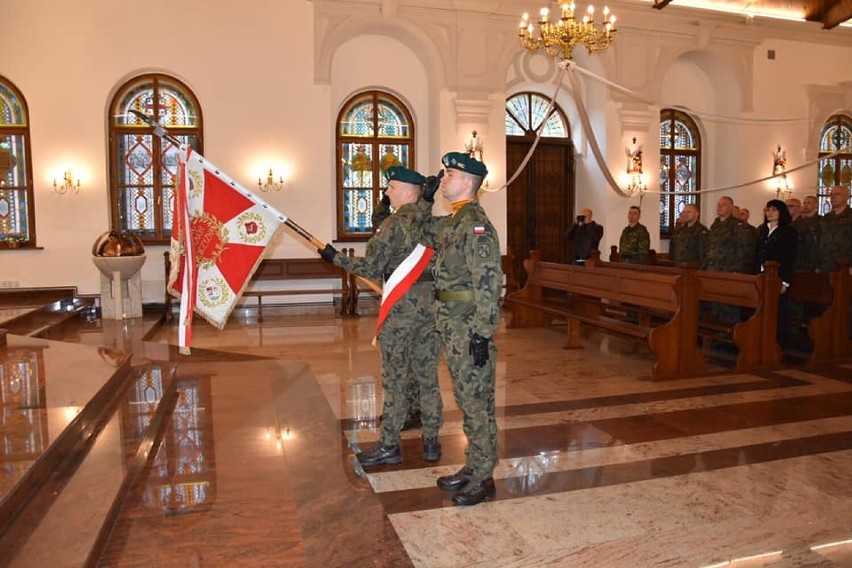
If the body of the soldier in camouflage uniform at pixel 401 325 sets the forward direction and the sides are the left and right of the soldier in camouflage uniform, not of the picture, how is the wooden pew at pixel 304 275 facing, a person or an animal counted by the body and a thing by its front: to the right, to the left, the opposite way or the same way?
to the left

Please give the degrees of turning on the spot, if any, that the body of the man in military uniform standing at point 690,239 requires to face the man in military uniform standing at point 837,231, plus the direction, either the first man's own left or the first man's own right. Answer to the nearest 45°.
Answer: approximately 135° to the first man's own left

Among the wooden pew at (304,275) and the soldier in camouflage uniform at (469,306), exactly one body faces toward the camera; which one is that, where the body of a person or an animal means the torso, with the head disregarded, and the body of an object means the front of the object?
the wooden pew

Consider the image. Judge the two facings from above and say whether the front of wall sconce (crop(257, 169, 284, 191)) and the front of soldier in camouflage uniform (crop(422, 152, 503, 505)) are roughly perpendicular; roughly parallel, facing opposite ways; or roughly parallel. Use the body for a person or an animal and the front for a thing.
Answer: roughly perpendicular

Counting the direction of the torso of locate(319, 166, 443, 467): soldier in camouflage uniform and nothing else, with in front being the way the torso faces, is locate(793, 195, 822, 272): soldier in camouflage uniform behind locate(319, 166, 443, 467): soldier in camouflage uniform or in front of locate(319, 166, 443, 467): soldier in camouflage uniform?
behind

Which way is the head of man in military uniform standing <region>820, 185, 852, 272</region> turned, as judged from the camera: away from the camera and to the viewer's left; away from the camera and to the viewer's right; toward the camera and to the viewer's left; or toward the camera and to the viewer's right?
toward the camera and to the viewer's left

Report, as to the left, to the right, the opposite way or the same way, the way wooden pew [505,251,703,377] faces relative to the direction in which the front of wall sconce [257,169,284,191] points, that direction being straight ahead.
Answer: to the right

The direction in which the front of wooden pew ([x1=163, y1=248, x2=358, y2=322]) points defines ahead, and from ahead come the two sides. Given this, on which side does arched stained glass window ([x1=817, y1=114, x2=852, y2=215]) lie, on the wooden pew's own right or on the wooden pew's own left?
on the wooden pew's own left

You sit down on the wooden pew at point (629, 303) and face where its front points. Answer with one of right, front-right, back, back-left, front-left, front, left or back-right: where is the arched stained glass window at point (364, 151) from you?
right

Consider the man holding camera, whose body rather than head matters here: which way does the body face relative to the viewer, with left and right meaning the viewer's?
facing the viewer and to the left of the viewer

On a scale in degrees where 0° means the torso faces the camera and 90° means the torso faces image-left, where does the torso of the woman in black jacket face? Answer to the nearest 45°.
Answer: approximately 45°

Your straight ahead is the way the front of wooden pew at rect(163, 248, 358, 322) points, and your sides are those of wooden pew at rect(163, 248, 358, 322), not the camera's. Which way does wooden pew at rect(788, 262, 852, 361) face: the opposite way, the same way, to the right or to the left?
to the right

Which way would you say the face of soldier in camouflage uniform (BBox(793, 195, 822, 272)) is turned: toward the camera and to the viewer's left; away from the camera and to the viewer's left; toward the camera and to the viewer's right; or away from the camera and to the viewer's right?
toward the camera and to the viewer's left

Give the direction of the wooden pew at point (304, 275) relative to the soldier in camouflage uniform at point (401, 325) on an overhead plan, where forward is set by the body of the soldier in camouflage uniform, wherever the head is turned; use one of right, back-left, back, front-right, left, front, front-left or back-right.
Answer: right

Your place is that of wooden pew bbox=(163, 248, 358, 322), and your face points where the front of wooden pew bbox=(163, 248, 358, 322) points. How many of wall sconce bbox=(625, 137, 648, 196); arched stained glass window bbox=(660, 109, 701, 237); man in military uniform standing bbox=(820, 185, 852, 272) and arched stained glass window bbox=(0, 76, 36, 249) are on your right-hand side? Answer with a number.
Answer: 1

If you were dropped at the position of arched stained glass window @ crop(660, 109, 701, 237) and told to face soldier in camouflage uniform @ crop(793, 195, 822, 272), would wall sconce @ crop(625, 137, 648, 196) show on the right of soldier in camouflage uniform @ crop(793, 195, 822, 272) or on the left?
right

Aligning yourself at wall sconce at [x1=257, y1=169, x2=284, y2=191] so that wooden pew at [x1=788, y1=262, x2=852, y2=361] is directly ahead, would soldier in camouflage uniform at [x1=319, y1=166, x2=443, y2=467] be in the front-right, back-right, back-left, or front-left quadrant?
front-right

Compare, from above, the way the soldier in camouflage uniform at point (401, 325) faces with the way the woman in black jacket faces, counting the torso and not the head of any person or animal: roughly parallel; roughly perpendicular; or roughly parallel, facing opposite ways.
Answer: roughly parallel

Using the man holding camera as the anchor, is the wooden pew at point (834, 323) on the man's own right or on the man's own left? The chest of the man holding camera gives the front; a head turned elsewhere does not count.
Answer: on the man's own left
